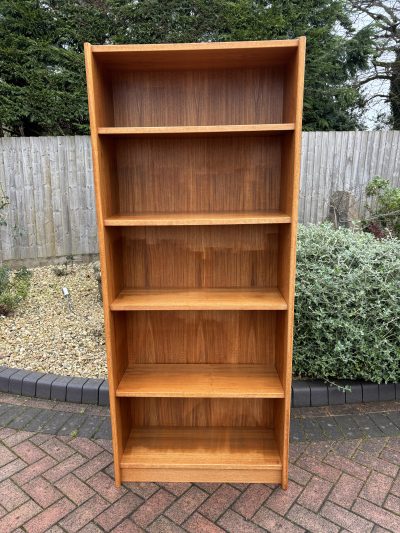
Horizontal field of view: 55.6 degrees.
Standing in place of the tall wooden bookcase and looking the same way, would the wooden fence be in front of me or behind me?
behind

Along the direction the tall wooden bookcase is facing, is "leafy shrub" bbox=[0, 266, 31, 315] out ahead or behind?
behind

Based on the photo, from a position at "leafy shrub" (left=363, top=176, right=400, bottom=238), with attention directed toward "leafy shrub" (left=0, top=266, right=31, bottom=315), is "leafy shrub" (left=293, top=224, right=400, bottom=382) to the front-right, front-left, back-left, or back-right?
front-left

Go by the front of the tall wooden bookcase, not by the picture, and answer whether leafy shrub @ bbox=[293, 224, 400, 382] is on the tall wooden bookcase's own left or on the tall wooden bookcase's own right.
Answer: on the tall wooden bookcase's own left

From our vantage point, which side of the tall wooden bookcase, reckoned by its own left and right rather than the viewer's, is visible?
front

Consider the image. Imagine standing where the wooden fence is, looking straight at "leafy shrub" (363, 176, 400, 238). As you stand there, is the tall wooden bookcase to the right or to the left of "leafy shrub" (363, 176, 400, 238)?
right

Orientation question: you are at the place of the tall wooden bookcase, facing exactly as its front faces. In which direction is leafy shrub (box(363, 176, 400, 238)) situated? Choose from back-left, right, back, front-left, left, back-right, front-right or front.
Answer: back-left
